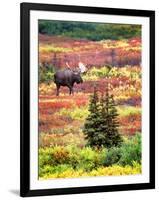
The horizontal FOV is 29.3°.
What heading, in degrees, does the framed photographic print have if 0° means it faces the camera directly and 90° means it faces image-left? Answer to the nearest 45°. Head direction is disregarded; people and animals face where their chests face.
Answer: approximately 315°
